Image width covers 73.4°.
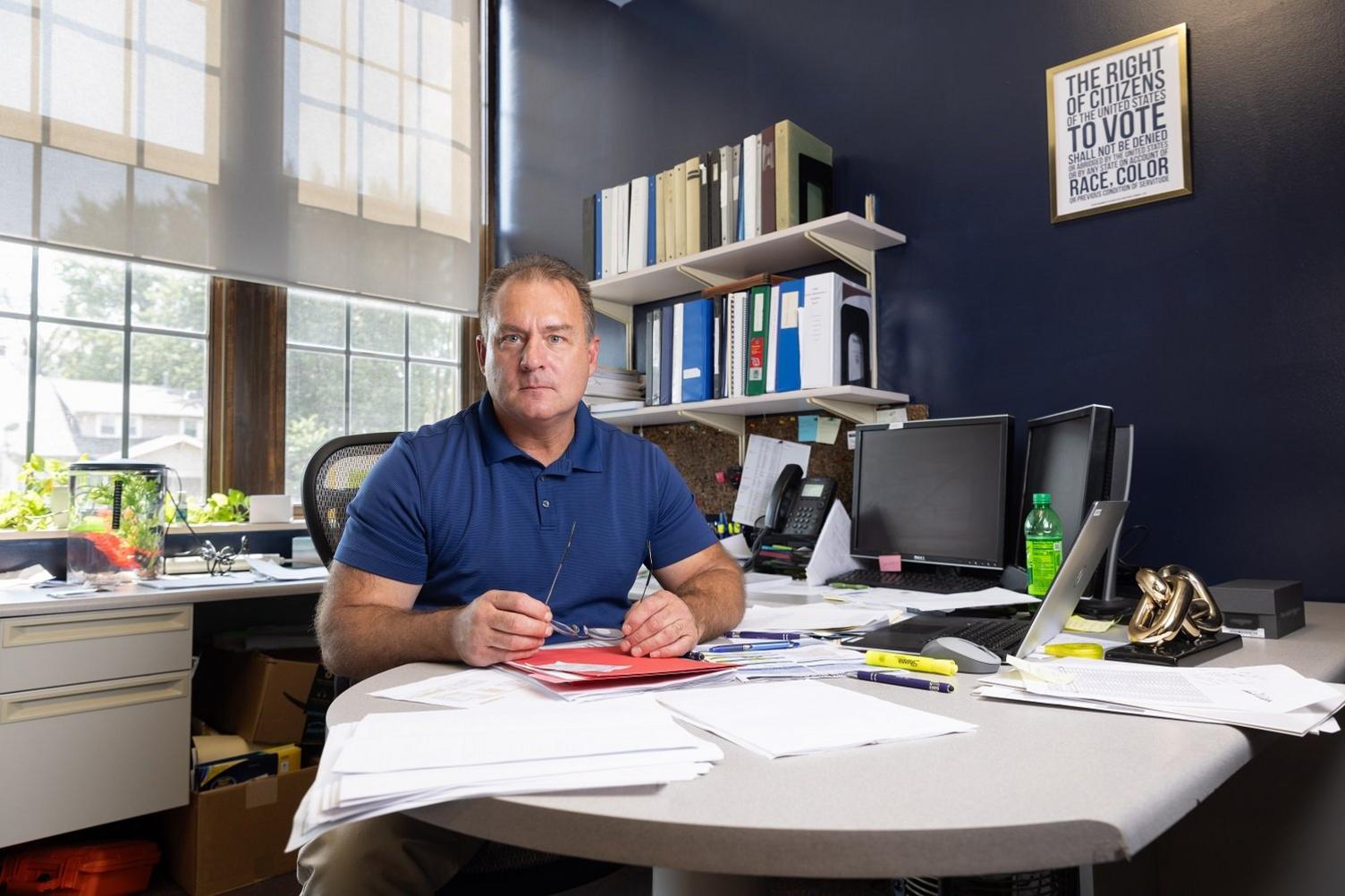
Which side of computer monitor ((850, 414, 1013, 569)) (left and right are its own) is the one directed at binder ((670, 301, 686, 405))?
right

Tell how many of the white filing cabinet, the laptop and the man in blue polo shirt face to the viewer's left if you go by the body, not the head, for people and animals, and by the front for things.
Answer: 1

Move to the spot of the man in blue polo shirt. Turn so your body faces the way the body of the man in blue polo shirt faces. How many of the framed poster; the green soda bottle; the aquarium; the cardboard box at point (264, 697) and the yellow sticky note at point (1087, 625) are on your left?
3

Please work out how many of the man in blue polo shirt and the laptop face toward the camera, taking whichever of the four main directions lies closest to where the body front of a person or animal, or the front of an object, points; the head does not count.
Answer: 1

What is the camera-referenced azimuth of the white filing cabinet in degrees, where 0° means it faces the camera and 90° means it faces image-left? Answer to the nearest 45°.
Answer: approximately 315°

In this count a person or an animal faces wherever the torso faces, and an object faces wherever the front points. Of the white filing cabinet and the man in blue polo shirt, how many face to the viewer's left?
0

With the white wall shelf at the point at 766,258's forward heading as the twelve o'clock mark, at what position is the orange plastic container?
The orange plastic container is roughly at 1 o'clock from the white wall shelf.

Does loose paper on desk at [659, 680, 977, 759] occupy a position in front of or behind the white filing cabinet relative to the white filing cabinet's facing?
in front

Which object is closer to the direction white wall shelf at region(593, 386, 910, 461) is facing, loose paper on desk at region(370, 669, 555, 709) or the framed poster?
the loose paper on desk

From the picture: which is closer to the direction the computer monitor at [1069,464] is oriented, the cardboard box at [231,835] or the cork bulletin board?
the cardboard box

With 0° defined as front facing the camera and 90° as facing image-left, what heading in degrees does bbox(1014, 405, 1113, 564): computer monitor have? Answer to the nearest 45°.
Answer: approximately 45°
